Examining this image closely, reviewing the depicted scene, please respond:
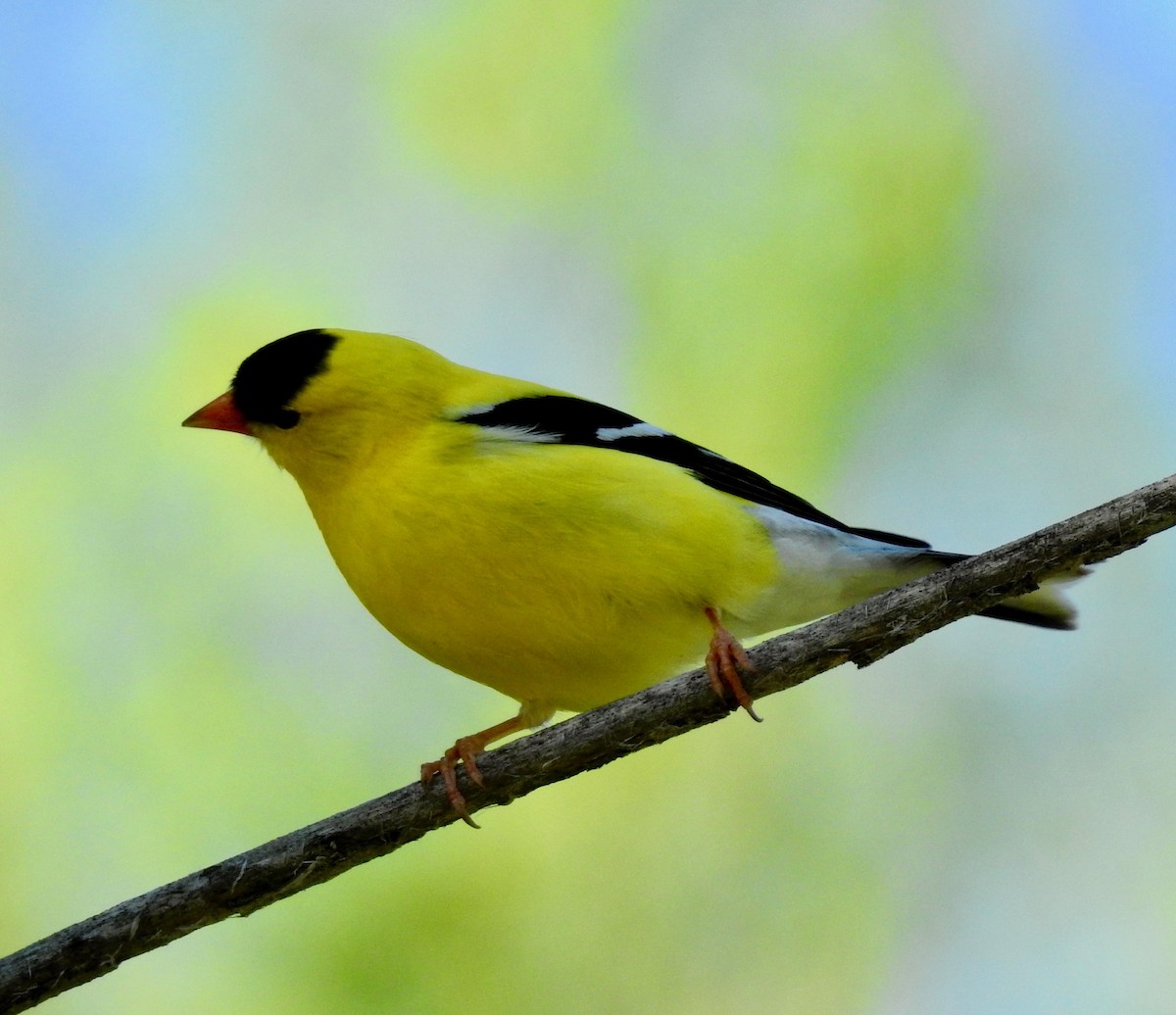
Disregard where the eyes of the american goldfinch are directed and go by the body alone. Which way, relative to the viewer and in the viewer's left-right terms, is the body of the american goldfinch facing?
facing to the left of the viewer
